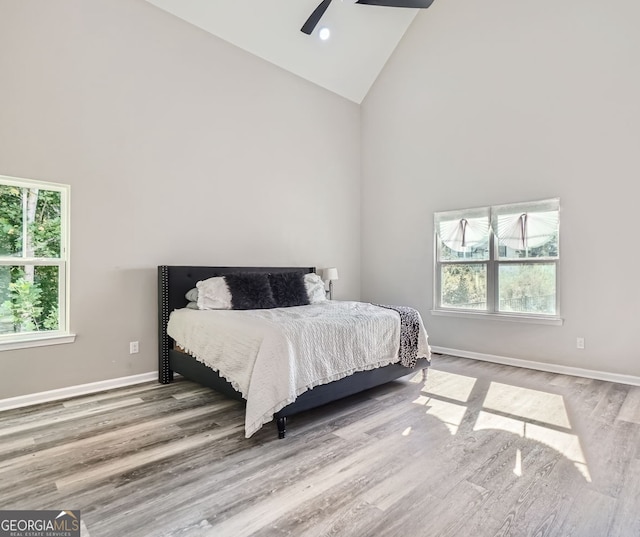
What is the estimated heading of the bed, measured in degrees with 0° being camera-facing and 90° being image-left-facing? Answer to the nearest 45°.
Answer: approximately 315°

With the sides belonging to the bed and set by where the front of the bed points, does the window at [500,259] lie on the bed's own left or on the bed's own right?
on the bed's own left

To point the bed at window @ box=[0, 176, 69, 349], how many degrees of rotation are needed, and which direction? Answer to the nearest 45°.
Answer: approximately 135° to its right
